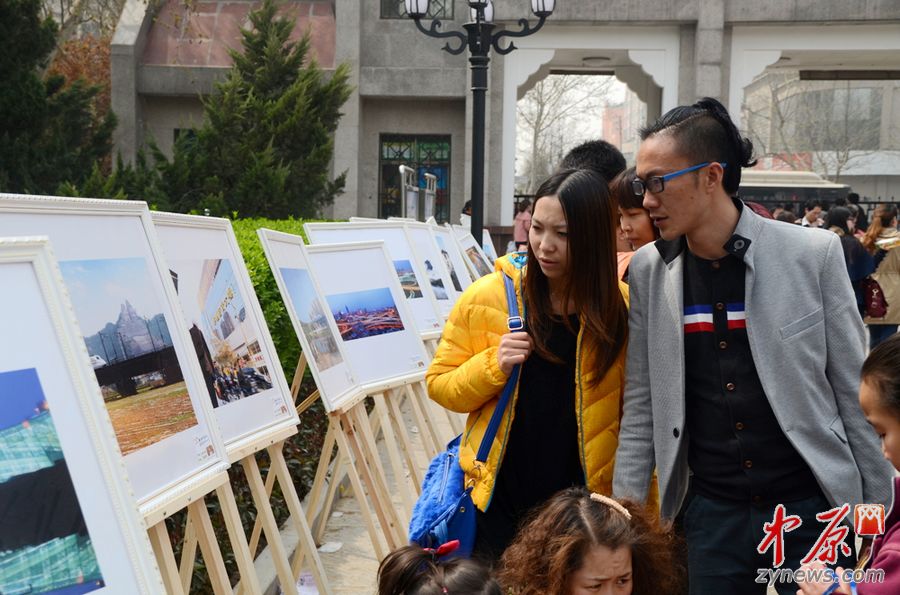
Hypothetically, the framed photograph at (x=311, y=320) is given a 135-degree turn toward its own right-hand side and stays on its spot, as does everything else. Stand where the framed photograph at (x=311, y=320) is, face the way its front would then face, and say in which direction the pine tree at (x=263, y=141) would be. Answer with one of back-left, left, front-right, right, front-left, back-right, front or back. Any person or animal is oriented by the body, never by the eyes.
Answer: right

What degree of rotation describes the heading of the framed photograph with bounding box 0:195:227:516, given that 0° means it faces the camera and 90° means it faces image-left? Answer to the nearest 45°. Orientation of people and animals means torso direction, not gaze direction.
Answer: approximately 315°

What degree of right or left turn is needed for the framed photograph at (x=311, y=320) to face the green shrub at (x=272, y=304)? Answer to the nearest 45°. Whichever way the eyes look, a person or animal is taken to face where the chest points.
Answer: approximately 135° to its left

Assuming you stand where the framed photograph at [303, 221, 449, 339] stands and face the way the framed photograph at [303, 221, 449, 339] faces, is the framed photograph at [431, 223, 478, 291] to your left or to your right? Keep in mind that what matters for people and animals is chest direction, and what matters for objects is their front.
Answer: on your left

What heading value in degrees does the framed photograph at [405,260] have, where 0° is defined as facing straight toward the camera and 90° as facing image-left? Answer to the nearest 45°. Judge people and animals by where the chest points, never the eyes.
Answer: approximately 315°

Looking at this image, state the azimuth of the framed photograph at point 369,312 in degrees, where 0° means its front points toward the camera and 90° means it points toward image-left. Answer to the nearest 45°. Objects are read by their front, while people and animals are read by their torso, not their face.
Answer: approximately 315°
